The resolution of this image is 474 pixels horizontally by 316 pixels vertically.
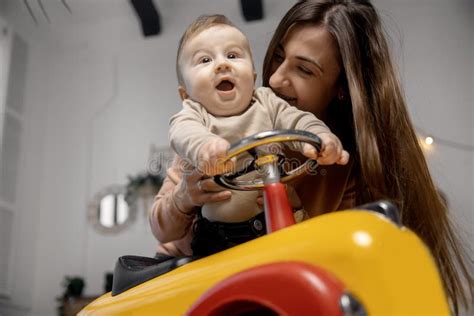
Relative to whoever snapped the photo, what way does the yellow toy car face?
facing the viewer and to the right of the viewer

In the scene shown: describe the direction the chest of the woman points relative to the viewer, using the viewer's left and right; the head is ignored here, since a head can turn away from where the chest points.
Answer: facing the viewer and to the left of the viewer

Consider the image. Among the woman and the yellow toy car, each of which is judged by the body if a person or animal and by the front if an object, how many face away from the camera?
0

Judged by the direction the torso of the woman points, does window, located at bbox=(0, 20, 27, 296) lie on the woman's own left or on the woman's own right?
on the woman's own right

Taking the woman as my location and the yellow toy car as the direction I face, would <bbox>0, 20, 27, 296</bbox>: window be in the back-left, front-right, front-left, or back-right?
back-right
